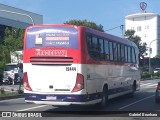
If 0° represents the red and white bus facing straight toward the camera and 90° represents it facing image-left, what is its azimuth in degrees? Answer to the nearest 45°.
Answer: approximately 225°
